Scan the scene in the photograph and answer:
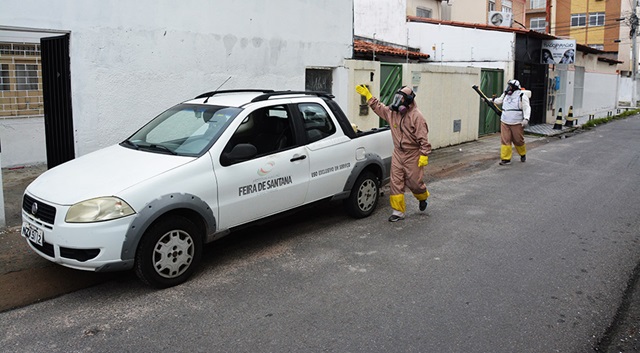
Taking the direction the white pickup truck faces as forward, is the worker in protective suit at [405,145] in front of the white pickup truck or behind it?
behind

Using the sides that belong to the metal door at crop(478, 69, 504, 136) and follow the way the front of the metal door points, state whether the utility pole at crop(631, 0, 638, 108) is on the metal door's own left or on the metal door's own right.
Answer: on the metal door's own left

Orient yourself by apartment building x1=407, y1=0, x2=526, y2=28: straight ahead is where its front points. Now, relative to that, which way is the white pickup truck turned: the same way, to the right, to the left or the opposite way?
to the right

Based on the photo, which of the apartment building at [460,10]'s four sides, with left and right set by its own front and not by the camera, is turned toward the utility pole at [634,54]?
left

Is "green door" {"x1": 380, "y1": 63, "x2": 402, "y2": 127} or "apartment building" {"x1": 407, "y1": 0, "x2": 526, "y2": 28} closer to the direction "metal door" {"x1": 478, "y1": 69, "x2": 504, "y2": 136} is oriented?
the green door

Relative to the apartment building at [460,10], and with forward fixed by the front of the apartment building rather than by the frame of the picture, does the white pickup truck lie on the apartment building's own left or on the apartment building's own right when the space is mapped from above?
on the apartment building's own right

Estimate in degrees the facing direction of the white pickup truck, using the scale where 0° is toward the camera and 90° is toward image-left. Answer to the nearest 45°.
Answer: approximately 45°

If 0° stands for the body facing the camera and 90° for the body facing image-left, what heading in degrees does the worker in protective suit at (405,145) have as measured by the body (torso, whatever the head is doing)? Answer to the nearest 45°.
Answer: approximately 45°

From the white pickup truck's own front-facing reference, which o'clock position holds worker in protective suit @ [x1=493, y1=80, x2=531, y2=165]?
The worker in protective suit is roughly at 6 o'clock from the white pickup truck.
